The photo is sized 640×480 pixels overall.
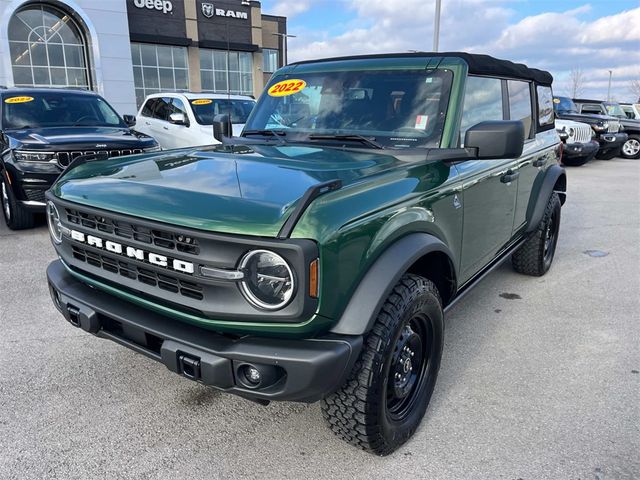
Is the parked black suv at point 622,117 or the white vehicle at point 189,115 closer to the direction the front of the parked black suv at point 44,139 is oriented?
the parked black suv

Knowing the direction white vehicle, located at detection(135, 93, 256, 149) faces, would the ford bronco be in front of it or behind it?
in front

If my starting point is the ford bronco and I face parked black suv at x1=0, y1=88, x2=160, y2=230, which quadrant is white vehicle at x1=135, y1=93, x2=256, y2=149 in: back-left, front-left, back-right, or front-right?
front-right

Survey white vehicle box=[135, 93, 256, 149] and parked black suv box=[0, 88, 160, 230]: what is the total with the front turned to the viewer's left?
0

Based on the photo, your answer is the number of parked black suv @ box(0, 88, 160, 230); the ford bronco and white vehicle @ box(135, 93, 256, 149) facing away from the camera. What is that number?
0

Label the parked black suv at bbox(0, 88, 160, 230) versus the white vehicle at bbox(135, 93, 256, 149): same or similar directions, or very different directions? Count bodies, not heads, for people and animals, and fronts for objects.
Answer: same or similar directions

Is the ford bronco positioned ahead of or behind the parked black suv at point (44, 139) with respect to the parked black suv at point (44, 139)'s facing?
ahead

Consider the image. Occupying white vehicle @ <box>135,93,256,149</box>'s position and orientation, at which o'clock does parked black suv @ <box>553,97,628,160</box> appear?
The parked black suv is roughly at 10 o'clock from the white vehicle.

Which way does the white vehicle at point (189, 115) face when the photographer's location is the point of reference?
facing the viewer and to the right of the viewer

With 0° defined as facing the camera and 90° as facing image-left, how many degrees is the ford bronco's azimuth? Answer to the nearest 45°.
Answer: approximately 45°

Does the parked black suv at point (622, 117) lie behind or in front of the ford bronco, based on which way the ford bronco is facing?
behind

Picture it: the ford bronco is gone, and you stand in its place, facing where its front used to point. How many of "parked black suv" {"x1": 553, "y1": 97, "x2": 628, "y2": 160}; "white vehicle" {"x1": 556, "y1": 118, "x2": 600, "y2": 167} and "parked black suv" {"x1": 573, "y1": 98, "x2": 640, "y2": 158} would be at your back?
3

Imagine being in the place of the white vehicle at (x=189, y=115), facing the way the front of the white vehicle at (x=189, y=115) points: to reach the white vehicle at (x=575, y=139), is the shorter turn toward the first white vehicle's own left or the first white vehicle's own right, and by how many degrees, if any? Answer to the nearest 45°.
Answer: approximately 45° to the first white vehicle's own left
